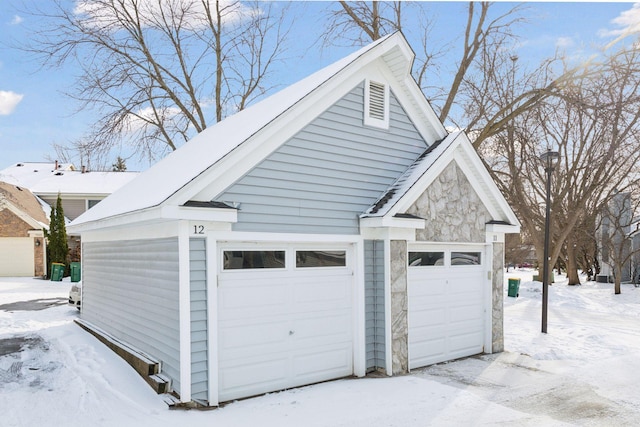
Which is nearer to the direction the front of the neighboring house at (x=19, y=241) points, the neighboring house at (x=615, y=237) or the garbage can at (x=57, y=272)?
the garbage can

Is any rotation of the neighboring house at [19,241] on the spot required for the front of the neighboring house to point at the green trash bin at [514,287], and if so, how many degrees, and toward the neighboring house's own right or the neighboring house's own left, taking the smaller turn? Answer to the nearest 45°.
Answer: approximately 45° to the neighboring house's own left

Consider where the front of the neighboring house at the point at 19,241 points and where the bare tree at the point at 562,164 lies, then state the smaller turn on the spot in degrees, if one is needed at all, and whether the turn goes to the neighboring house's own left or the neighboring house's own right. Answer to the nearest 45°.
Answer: approximately 45° to the neighboring house's own left

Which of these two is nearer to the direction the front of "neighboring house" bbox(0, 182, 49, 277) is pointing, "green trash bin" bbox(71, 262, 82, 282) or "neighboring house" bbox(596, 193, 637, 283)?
the green trash bin

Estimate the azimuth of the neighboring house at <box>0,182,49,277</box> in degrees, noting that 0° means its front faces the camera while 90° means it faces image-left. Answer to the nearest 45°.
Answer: approximately 0°

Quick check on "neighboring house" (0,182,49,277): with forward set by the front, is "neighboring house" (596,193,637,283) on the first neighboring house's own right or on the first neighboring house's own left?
on the first neighboring house's own left
